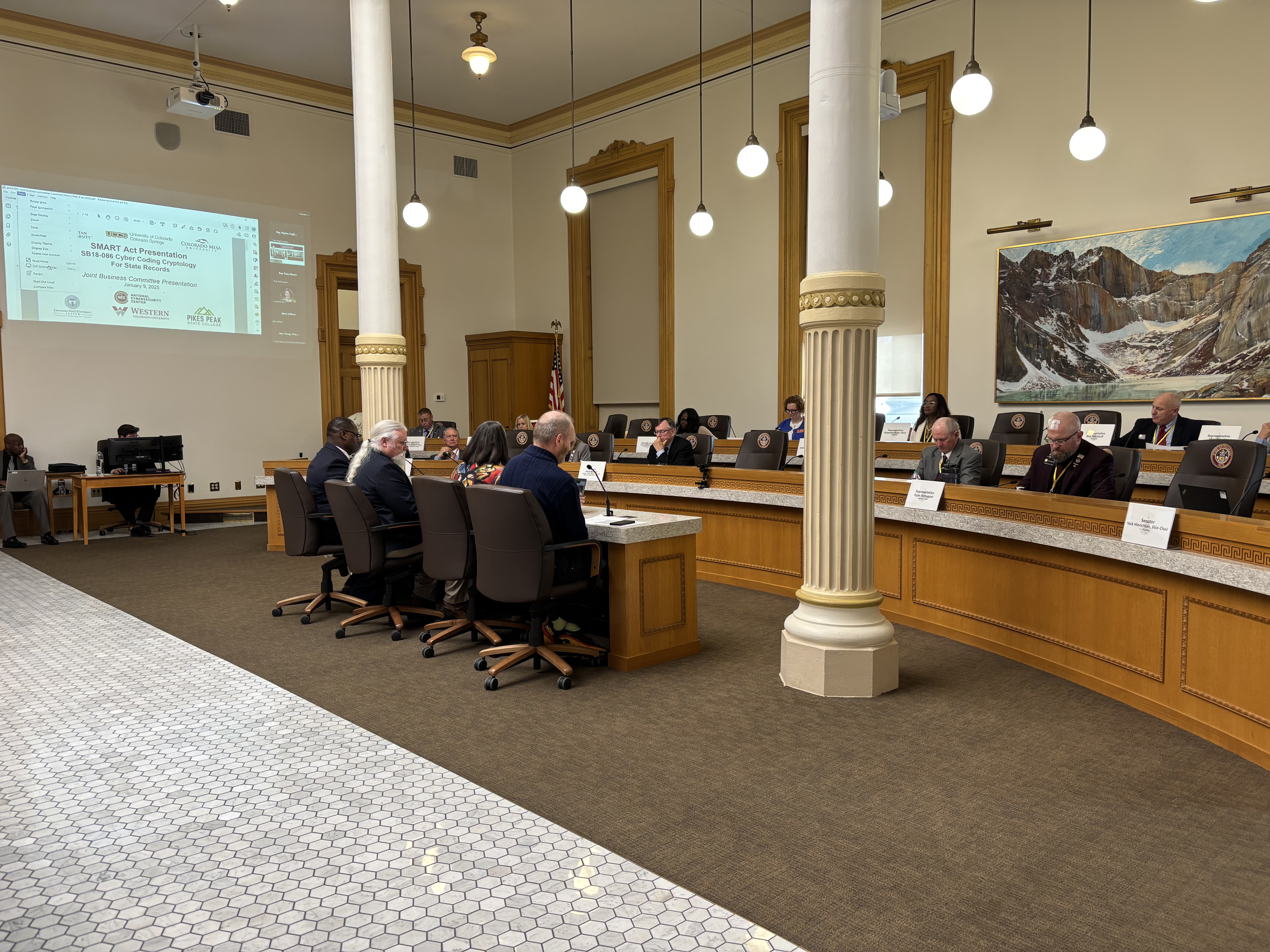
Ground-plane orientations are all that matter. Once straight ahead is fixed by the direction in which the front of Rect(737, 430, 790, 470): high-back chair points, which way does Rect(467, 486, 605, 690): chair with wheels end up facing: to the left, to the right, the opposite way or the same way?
the opposite way

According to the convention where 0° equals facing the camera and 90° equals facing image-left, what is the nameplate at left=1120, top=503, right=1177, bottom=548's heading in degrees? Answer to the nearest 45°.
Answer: approximately 45°

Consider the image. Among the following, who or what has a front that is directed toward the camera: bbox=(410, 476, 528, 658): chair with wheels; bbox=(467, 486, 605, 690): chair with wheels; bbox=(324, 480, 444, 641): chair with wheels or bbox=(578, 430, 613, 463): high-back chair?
the high-back chair

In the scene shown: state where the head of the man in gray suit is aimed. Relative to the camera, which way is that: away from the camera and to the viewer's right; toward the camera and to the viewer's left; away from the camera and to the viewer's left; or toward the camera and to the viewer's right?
toward the camera and to the viewer's left

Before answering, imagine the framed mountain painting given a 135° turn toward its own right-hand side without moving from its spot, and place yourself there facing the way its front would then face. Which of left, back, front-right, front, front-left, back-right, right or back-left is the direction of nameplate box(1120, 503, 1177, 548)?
back

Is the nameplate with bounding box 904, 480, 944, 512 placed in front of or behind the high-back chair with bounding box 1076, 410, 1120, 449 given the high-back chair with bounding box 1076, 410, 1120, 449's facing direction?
in front

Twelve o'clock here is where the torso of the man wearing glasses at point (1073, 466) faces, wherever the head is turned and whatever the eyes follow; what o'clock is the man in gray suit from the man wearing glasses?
The man in gray suit is roughly at 3 o'clock from the man wearing glasses.

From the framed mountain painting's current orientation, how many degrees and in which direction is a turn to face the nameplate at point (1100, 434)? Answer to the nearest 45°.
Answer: approximately 45° to its left

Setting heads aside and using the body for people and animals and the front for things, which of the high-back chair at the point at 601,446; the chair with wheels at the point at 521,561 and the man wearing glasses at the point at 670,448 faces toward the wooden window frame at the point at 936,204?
the chair with wheels

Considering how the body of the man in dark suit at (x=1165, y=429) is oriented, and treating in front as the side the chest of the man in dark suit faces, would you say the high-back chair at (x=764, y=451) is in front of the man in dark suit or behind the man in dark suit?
in front

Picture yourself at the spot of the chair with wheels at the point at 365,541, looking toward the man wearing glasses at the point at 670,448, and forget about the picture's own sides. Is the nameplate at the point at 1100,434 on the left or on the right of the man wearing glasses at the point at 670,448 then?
right

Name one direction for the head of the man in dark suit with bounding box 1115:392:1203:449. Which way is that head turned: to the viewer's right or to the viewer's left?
to the viewer's left

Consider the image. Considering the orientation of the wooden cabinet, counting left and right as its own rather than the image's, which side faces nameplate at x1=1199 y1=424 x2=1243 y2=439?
left
